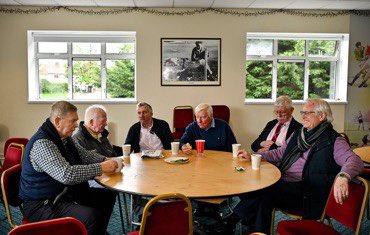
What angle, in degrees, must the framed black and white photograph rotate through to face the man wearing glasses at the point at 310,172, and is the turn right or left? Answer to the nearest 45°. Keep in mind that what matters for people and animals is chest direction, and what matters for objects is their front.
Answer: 0° — it already faces them

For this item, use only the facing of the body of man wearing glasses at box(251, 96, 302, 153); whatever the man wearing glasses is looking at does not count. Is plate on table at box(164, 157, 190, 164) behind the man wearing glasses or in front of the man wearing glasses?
in front

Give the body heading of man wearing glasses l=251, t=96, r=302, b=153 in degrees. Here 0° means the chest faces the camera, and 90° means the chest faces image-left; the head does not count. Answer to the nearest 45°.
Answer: approximately 45°

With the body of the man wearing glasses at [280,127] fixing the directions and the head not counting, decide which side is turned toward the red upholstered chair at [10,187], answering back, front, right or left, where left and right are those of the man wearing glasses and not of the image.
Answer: front

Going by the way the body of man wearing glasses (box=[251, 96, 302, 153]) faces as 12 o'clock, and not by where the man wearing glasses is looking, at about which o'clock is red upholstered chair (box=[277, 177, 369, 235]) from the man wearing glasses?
The red upholstered chair is roughly at 10 o'clock from the man wearing glasses.

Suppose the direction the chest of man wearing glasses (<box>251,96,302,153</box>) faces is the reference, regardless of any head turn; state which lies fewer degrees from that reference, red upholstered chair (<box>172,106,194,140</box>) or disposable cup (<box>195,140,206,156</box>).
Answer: the disposable cup

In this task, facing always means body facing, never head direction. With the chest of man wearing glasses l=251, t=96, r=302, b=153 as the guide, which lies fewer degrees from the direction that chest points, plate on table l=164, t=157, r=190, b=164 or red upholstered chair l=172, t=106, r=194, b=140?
the plate on table

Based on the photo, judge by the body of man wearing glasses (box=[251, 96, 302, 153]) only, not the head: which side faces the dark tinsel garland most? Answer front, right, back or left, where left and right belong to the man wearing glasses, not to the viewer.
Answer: right
